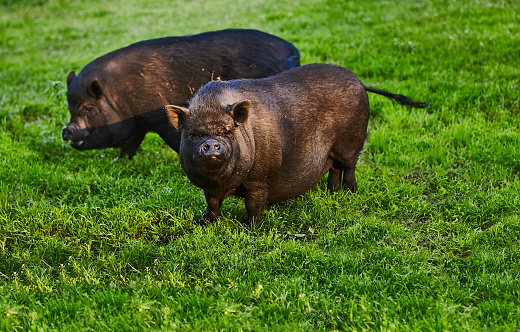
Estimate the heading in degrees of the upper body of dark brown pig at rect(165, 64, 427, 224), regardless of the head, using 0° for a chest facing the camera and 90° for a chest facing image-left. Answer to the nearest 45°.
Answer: approximately 45°
